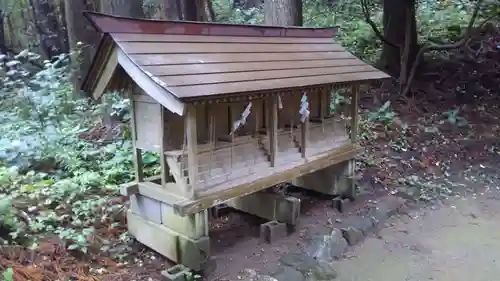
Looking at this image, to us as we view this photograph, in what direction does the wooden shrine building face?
facing the viewer and to the right of the viewer

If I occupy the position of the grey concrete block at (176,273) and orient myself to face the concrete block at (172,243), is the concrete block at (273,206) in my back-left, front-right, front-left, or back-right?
front-right

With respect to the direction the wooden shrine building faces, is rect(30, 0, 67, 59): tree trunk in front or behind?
behind

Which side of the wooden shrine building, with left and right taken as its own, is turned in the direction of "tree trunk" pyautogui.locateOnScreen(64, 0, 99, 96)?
back

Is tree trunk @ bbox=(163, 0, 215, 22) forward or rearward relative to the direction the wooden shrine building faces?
rearward

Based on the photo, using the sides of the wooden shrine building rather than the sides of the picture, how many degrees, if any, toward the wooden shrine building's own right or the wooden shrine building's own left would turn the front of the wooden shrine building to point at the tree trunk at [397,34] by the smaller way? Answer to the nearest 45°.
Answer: approximately 90° to the wooden shrine building's own left

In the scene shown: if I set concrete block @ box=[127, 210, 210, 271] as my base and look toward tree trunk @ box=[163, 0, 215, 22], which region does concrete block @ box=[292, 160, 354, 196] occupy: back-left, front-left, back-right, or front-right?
front-right

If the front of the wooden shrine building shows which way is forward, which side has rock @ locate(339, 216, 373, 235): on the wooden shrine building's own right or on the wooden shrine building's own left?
on the wooden shrine building's own left

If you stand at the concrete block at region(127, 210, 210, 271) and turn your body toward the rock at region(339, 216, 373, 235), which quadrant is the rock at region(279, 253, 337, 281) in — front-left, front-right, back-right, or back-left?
front-right

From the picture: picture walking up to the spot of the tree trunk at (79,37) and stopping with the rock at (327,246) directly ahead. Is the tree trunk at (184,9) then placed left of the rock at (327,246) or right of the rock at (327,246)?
left

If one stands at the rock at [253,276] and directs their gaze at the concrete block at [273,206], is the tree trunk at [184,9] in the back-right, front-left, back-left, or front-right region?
front-left
